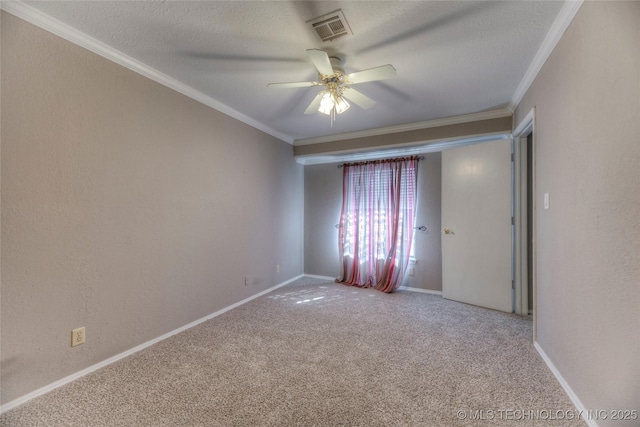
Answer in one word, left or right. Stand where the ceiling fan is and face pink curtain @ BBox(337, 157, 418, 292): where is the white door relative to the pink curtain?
right

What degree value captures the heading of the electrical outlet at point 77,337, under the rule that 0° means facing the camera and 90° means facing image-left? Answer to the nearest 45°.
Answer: approximately 315°

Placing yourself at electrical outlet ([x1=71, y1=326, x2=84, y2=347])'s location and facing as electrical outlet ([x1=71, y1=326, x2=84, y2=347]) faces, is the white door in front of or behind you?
in front

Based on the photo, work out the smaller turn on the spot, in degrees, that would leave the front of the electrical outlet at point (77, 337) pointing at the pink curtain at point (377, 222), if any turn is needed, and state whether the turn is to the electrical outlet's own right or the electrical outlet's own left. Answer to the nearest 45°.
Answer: approximately 45° to the electrical outlet's own left
